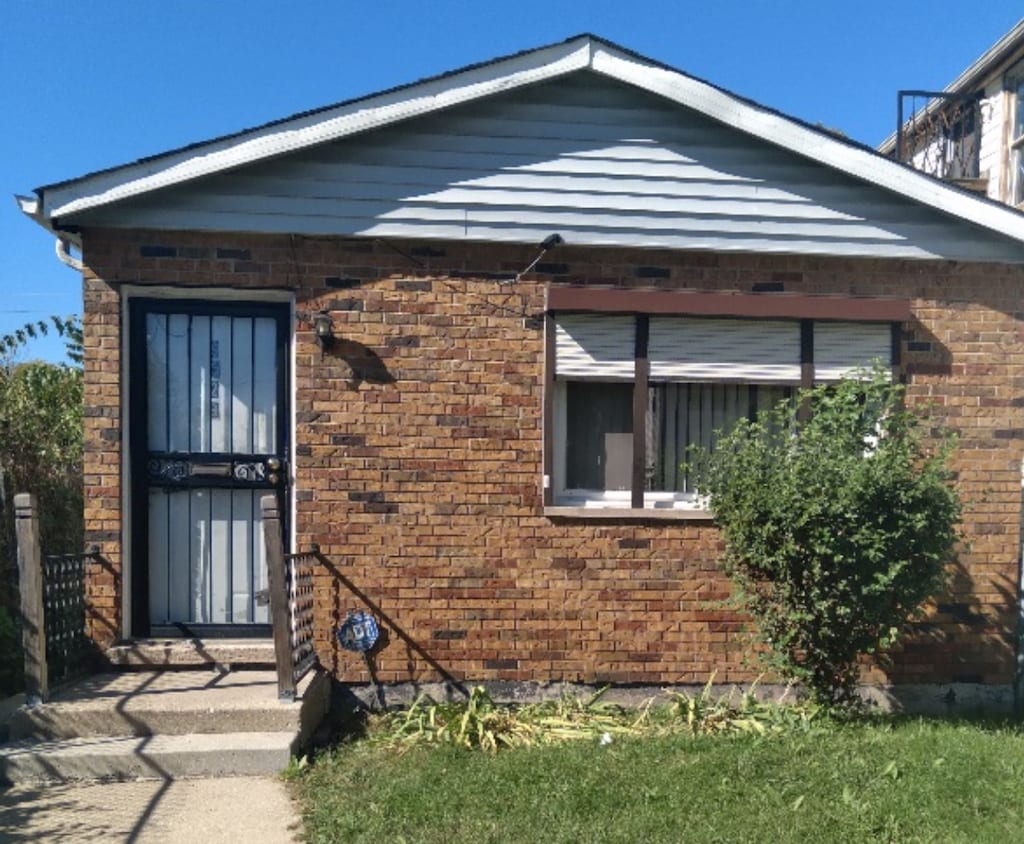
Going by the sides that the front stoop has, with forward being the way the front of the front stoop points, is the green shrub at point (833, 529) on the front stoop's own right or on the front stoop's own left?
on the front stoop's own left

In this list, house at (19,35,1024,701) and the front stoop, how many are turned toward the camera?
2
